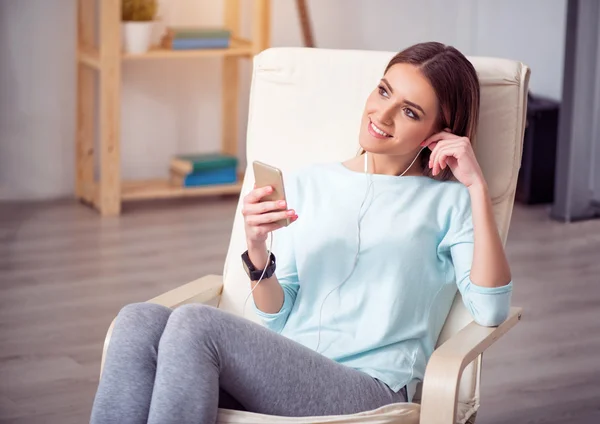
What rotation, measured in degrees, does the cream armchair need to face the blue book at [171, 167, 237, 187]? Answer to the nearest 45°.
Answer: approximately 135° to its right

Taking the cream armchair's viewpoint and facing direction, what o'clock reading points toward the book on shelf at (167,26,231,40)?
The book on shelf is roughly at 4 o'clock from the cream armchair.

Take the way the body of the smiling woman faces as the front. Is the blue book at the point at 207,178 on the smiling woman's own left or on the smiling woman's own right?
on the smiling woman's own right

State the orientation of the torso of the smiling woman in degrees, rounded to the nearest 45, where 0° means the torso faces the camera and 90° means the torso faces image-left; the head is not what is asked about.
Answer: approximately 45°

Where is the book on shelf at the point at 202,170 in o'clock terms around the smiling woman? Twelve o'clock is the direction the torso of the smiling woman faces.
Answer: The book on shelf is roughly at 4 o'clock from the smiling woman.

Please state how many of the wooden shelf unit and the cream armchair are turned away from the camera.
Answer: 0

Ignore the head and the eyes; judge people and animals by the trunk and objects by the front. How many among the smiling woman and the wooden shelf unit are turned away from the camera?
0

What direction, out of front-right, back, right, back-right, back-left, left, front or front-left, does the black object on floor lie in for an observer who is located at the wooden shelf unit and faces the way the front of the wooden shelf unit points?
front-left

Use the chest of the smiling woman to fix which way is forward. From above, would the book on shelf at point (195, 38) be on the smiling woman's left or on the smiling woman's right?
on the smiling woman's right

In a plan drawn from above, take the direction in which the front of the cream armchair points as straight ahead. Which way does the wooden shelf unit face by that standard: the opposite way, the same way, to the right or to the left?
to the left

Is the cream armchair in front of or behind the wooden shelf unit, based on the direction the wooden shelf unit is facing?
in front

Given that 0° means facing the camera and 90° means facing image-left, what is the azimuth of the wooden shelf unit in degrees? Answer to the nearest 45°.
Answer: approximately 315°

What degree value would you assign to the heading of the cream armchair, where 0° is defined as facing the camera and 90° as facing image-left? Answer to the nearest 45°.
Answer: approximately 45°

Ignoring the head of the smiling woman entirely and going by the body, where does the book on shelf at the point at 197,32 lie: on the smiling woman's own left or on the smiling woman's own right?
on the smiling woman's own right

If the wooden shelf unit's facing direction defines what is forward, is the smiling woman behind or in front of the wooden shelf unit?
in front

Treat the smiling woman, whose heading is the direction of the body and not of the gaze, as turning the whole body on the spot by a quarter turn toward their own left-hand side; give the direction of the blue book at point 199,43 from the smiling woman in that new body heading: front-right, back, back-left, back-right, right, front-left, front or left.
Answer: back-left

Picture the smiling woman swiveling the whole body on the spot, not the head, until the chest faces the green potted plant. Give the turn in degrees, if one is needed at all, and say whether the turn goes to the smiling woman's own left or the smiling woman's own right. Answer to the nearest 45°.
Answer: approximately 135° to the smiling woman's own right
